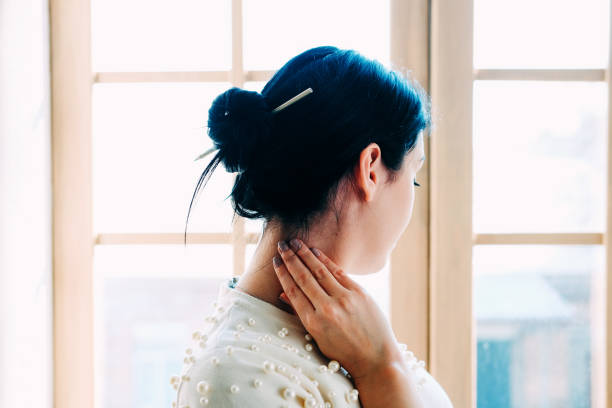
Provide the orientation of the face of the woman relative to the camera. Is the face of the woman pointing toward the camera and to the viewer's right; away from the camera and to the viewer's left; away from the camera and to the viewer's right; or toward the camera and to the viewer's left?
away from the camera and to the viewer's right

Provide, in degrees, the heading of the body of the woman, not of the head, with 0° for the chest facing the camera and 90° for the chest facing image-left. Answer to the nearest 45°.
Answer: approximately 225°

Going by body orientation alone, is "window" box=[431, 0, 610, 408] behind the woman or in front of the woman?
in front

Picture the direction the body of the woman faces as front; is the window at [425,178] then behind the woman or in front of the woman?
in front
